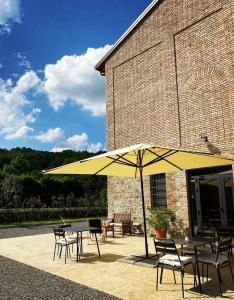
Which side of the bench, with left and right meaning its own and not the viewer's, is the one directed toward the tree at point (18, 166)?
right

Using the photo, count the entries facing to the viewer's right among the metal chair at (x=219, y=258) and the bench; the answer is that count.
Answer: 0

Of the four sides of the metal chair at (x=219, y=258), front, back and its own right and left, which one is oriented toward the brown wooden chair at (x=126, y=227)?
front

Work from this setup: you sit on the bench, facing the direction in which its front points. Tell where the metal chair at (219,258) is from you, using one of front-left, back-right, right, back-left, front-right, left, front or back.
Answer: front-left

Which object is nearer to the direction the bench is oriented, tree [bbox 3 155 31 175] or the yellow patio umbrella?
the yellow patio umbrella

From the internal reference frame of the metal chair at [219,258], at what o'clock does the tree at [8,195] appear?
The tree is roughly at 12 o'clock from the metal chair.

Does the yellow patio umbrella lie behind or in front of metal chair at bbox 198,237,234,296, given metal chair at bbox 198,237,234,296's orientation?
in front

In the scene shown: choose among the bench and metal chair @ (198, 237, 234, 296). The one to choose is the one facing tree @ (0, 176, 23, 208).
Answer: the metal chair

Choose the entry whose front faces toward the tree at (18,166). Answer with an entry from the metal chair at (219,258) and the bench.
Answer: the metal chair

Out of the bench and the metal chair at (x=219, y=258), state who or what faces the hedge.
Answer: the metal chair

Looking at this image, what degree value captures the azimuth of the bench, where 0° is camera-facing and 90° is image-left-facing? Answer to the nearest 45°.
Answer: approximately 45°

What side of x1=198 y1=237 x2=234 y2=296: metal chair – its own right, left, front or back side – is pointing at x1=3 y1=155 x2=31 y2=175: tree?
front

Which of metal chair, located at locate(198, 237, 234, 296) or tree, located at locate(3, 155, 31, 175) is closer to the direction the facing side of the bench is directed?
the metal chair

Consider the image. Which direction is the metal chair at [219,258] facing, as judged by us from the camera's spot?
facing away from the viewer and to the left of the viewer

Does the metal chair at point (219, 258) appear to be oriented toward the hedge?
yes

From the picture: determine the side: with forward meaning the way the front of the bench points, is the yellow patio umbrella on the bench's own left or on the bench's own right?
on the bench's own left
